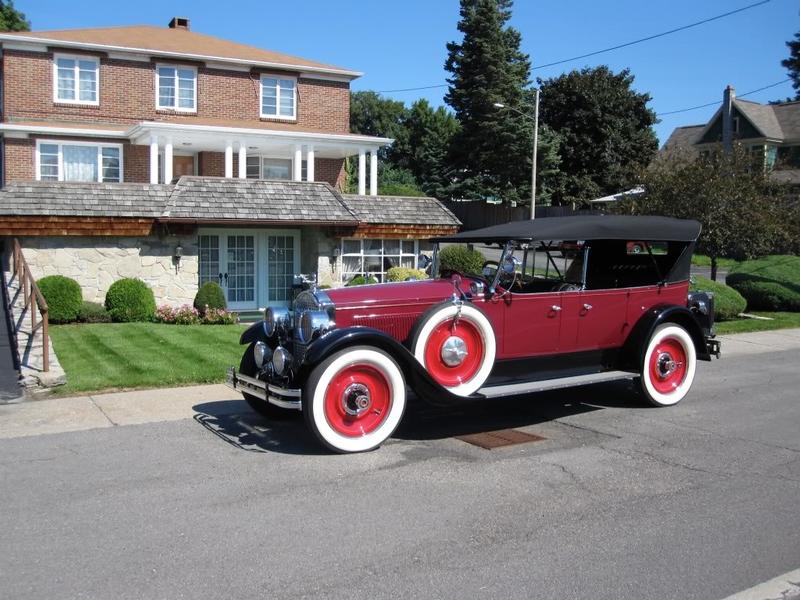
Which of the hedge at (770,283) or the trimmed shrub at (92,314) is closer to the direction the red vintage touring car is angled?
the trimmed shrub

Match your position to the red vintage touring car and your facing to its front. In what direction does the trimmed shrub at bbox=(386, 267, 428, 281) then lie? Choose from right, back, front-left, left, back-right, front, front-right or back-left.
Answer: back-right

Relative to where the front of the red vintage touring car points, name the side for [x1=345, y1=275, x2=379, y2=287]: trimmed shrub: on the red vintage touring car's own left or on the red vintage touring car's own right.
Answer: on the red vintage touring car's own right

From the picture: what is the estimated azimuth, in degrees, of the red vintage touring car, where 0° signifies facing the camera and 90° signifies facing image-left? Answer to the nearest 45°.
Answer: approximately 45°

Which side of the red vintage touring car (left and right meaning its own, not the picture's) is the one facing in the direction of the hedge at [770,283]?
back

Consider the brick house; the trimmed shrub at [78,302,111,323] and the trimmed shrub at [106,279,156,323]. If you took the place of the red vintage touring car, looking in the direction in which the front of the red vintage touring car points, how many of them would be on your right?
3

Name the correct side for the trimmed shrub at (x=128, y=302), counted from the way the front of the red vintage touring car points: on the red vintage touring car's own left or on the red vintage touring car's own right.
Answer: on the red vintage touring car's own right

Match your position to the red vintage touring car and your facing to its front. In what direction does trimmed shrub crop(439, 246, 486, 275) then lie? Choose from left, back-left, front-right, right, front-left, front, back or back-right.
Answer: back-right
